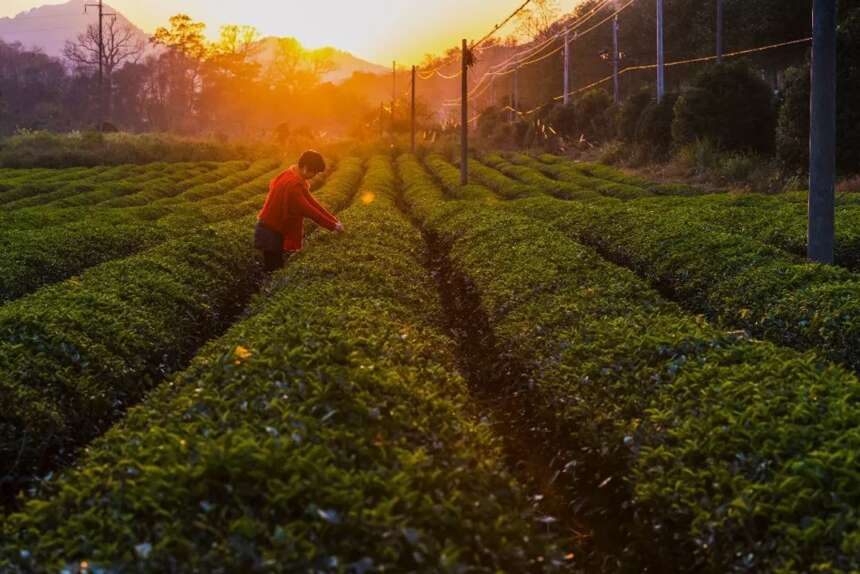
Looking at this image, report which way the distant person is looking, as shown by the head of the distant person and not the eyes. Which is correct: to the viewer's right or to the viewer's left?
to the viewer's right

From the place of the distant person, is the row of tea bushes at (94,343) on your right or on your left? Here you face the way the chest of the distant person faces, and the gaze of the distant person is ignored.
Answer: on your right

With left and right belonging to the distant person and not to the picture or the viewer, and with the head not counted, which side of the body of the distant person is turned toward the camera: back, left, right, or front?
right

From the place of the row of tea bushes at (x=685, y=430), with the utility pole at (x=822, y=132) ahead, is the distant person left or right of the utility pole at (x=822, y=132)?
left

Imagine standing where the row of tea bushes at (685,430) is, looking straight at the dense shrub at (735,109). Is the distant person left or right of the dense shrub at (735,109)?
left

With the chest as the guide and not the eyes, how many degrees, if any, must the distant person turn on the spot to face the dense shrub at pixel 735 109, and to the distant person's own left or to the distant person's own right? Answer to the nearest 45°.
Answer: approximately 45° to the distant person's own left

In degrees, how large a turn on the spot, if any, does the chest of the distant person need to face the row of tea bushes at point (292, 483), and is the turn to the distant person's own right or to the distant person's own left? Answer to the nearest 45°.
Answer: approximately 90° to the distant person's own right

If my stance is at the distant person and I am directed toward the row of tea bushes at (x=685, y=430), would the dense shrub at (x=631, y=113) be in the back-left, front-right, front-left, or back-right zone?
back-left

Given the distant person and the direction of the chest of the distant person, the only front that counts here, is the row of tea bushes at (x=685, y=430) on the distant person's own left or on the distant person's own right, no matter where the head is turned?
on the distant person's own right
